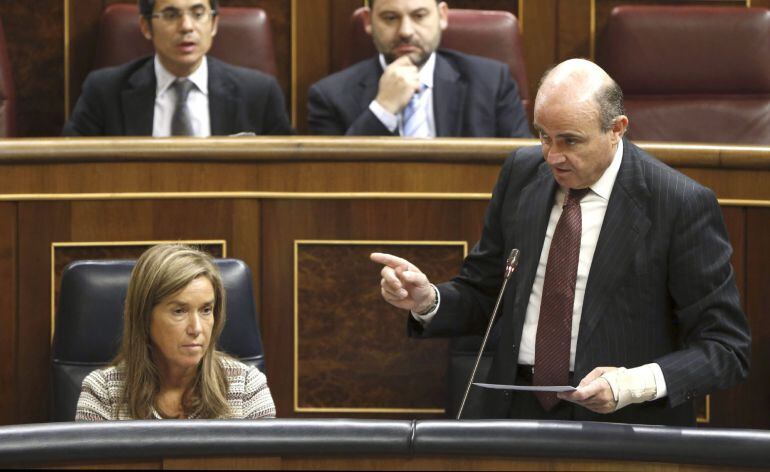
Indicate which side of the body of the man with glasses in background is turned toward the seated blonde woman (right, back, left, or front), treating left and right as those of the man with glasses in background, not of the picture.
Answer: front

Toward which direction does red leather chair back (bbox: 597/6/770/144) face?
toward the camera

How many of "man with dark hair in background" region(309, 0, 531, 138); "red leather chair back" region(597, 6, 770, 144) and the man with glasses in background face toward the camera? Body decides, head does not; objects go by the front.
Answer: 3

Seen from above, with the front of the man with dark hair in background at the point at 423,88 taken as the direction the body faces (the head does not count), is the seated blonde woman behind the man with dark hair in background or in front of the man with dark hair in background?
in front

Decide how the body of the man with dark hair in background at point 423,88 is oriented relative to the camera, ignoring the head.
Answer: toward the camera

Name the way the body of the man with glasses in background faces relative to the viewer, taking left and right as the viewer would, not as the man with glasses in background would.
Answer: facing the viewer

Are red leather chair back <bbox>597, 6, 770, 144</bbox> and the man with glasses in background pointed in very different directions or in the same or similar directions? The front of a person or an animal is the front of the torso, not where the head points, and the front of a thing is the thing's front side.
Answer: same or similar directions

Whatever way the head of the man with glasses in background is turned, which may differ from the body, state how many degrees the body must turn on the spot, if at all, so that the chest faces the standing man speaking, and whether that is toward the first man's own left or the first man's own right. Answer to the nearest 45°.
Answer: approximately 45° to the first man's own left

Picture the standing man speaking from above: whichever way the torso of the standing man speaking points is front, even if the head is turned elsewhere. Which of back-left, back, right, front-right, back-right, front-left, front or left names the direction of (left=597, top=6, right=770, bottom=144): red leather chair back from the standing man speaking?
back-right

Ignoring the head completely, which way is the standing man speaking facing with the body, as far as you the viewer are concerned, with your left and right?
facing the viewer and to the left of the viewer

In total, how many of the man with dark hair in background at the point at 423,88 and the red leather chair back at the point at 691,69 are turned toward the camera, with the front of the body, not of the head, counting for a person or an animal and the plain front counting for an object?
2

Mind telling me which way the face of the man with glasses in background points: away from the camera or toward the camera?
toward the camera

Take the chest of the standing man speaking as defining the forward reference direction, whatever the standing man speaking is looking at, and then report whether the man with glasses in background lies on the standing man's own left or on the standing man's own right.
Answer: on the standing man's own right

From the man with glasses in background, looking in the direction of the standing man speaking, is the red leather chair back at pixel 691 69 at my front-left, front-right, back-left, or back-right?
front-left
